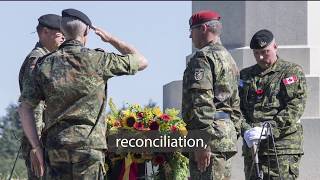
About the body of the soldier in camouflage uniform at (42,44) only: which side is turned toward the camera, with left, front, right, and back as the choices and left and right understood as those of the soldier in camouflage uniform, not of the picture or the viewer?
right

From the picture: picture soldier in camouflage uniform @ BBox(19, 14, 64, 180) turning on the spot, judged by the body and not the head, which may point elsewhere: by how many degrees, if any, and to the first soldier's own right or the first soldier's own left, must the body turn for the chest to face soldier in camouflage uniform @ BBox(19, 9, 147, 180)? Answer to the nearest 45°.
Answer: approximately 90° to the first soldier's own right

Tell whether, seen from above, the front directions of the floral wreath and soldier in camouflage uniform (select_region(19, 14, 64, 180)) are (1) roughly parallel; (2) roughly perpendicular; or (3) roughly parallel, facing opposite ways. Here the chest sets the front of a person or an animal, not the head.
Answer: roughly perpendicular

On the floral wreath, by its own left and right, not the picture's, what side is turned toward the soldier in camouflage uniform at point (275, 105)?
left
